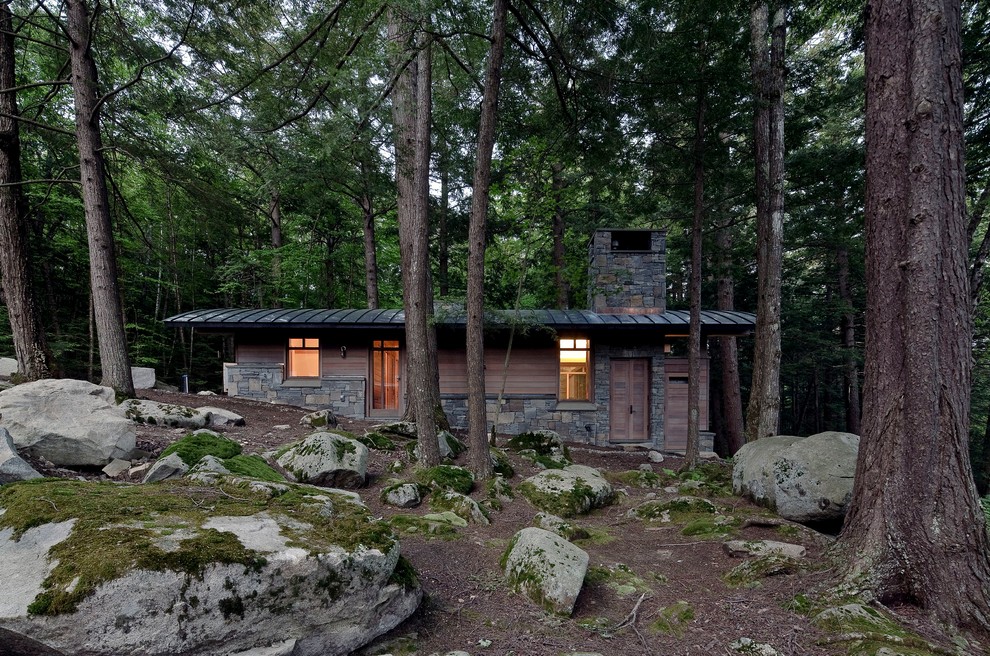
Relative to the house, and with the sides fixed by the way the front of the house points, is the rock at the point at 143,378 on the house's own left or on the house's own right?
on the house's own right

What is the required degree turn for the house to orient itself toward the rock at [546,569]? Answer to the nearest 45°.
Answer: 0° — it already faces it

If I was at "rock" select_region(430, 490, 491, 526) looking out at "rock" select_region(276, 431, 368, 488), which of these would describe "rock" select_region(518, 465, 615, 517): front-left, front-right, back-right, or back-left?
back-right

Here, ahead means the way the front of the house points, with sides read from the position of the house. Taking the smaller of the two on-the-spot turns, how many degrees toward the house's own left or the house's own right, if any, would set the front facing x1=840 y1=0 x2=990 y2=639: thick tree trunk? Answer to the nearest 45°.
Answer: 0° — it already faces it

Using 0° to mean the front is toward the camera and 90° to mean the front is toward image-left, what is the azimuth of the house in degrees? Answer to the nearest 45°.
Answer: approximately 0°

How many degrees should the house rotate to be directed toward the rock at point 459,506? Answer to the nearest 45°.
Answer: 0° — it already faces it

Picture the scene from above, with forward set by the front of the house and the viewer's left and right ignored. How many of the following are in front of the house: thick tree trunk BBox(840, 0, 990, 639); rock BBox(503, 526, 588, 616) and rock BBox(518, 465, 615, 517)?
3

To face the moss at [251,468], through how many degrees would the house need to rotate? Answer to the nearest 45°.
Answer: approximately 45° to its right

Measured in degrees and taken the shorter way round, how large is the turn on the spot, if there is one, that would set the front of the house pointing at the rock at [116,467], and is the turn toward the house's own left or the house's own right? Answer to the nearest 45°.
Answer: approximately 45° to the house's own right

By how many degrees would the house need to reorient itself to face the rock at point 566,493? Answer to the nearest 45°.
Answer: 0° — it already faces it
